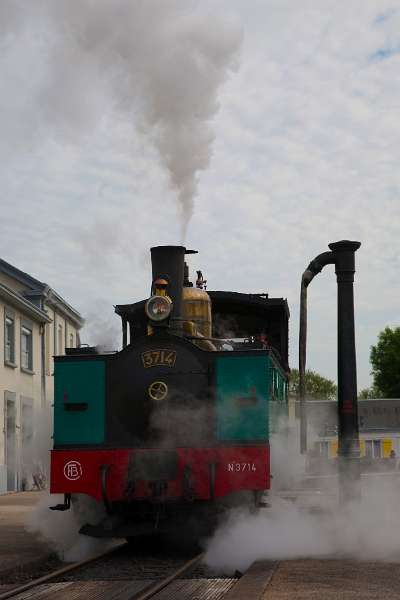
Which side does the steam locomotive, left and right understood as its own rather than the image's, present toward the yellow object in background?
back

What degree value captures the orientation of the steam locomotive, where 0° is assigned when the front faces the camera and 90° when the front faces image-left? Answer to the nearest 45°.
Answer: approximately 0°

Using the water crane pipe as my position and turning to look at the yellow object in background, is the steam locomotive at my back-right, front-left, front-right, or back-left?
back-left

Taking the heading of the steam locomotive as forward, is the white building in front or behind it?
behind

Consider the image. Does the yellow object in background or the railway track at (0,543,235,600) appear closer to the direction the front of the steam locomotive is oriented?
the railway track

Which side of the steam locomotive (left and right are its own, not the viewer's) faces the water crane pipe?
left

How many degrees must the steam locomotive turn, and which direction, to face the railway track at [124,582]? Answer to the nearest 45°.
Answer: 0° — it already faces it
